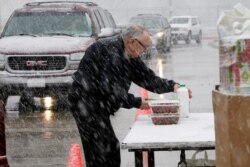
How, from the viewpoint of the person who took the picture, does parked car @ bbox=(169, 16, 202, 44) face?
facing the viewer and to the left of the viewer

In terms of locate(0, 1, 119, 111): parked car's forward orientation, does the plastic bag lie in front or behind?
in front

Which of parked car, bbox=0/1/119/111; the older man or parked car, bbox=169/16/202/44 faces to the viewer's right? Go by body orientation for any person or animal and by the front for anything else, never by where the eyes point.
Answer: the older man

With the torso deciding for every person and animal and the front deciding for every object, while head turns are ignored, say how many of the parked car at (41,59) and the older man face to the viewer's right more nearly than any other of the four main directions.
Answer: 1

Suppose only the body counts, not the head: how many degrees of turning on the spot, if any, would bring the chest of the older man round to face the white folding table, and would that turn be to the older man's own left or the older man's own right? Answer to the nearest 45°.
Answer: approximately 45° to the older man's own right

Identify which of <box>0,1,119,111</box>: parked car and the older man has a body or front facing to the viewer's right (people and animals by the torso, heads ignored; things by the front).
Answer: the older man

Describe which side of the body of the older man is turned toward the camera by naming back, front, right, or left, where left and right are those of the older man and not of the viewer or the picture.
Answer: right

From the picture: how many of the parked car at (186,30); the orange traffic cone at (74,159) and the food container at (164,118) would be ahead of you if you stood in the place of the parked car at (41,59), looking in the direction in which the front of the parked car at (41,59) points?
2

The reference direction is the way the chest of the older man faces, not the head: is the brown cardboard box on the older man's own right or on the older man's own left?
on the older man's own right

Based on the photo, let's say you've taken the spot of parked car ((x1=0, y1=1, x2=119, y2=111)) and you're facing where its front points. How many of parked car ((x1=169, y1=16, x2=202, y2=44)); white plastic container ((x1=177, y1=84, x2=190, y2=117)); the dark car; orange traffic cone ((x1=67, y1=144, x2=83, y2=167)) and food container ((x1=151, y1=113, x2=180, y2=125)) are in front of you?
3

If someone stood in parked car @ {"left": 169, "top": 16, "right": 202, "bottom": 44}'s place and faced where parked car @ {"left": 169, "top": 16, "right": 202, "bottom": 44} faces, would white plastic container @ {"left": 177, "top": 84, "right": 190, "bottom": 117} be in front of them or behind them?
in front

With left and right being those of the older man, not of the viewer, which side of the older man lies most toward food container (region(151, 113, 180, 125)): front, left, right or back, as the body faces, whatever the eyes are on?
front

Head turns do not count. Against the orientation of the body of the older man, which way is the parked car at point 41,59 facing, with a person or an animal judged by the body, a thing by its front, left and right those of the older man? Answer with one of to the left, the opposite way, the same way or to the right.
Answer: to the right

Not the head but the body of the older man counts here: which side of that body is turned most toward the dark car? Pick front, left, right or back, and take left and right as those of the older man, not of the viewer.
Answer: left

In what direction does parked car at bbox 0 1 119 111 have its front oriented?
toward the camera
